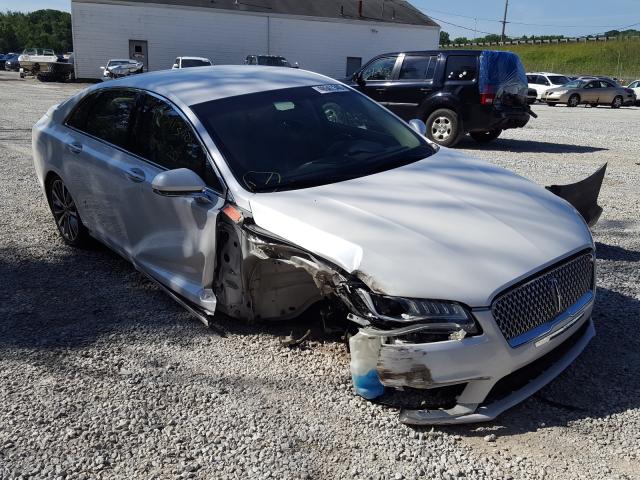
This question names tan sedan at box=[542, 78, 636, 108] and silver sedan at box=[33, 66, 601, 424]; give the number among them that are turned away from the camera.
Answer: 0

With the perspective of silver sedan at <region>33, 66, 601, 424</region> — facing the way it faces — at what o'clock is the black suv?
The black suv is roughly at 8 o'clock from the silver sedan.

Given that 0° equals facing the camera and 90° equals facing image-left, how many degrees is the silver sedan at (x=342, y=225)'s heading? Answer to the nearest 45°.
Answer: approximately 315°

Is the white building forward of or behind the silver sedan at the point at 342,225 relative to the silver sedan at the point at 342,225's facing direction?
behind

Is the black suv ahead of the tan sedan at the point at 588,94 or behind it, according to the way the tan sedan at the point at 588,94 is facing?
ahead

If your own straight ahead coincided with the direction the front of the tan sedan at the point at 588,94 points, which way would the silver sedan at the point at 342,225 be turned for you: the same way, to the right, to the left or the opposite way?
to the left

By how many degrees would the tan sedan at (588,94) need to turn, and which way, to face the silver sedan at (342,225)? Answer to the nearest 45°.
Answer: approximately 45° to its left
